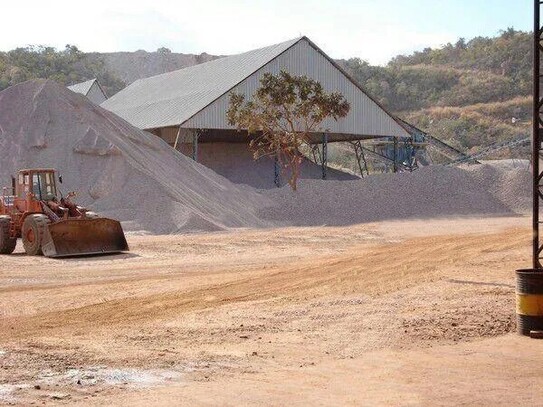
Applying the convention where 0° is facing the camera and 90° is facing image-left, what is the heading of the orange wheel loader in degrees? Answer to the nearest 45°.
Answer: approximately 315°

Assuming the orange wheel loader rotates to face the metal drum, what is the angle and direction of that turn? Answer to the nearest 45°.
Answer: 0° — it already faces it

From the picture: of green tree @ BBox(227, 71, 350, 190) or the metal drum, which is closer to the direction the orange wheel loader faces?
the metal drum

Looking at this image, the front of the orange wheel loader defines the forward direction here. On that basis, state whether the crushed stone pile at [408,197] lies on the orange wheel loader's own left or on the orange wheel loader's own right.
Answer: on the orange wheel loader's own left

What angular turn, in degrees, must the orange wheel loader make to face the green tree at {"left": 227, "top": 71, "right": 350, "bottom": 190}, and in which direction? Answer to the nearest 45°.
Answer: approximately 90° to its left
